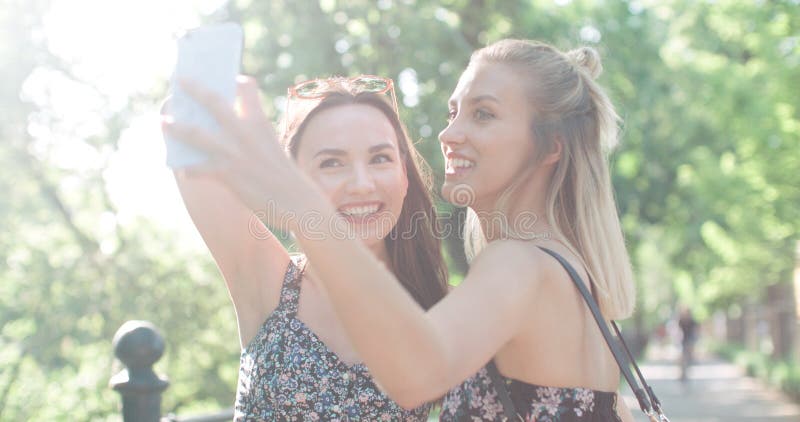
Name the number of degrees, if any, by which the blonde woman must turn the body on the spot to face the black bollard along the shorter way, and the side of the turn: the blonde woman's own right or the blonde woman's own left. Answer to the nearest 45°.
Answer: approximately 45° to the blonde woman's own right

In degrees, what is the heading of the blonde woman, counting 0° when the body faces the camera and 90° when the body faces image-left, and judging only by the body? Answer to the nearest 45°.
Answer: approximately 90°
